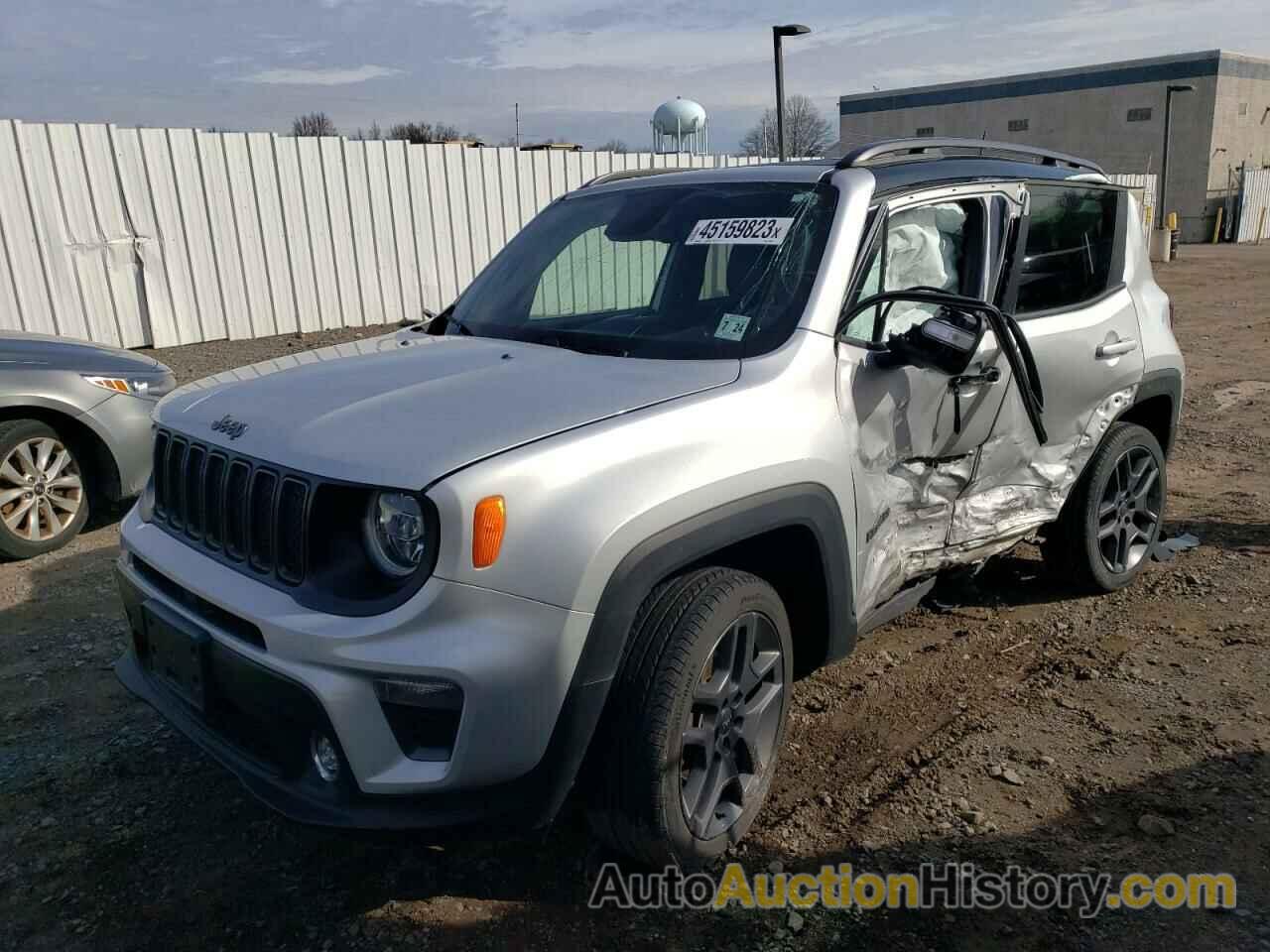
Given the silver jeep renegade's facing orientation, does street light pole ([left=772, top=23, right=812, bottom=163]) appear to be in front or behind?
behind

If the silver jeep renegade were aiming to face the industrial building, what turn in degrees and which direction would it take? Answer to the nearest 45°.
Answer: approximately 180°

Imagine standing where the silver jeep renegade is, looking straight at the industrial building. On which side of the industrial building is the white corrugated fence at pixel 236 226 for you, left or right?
left

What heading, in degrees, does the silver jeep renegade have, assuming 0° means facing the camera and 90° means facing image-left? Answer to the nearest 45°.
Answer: approximately 45°

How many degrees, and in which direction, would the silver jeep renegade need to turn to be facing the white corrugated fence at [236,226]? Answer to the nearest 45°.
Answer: approximately 90° to its right

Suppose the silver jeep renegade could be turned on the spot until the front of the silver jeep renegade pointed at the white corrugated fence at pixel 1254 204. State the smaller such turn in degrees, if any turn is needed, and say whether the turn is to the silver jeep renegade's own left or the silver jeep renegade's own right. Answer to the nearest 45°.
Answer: approximately 180°

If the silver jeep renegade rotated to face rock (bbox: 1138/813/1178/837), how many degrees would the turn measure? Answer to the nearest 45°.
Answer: approximately 135° to its left

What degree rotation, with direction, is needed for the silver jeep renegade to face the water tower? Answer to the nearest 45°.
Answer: approximately 135° to its right
